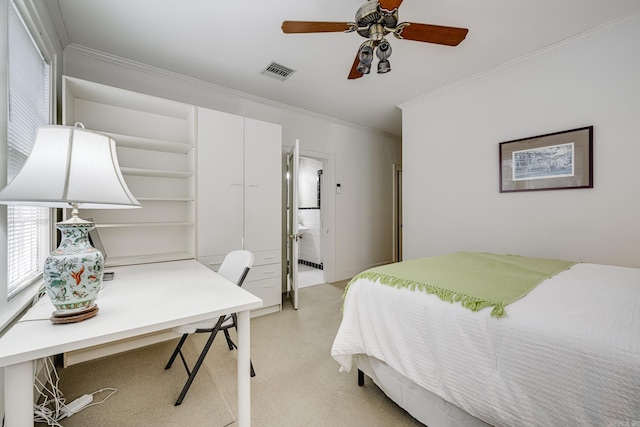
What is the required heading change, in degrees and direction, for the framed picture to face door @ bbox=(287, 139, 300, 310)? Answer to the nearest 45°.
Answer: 0° — it already faces it

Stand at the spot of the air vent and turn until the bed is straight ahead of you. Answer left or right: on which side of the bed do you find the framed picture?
left

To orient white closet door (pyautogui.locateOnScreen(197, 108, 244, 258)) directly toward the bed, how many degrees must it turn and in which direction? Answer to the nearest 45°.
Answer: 0° — it already faces it

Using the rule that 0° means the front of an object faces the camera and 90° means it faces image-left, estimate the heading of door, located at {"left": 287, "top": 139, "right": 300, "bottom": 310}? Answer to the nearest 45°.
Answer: approximately 90°

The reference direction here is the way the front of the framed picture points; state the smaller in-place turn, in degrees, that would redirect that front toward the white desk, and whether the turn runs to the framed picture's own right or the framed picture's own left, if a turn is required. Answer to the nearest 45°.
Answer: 0° — it already faces it

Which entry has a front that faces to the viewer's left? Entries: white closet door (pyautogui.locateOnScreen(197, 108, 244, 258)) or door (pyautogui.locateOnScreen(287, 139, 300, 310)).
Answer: the door

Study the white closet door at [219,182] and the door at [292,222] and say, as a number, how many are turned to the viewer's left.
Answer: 1

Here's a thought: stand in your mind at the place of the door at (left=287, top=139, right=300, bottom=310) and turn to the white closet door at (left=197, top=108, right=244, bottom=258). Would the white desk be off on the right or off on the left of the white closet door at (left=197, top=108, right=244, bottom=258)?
left

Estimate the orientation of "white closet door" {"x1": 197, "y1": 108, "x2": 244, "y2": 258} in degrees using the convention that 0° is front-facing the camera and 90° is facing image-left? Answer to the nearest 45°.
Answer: approximately 315°

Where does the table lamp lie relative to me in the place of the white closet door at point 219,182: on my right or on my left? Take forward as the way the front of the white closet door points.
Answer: on my right

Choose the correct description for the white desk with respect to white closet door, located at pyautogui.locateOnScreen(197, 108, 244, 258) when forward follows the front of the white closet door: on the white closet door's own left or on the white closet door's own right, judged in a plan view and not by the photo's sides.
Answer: on the white closet door's own right

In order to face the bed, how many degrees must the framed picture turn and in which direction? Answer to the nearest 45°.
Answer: approximately 45° to its left
